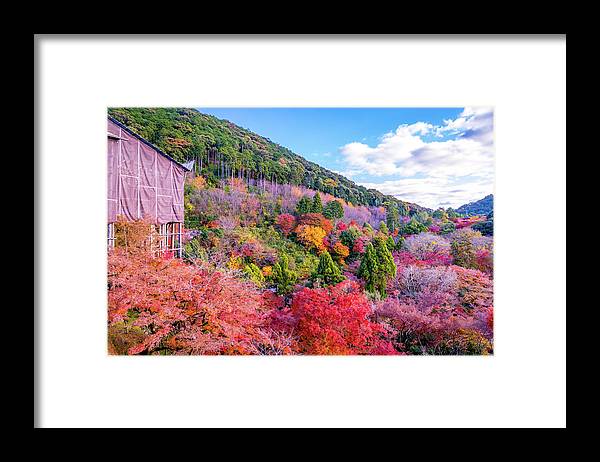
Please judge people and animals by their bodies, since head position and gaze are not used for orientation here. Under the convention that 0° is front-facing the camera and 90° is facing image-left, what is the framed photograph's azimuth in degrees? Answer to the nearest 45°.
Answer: approximately 0°
